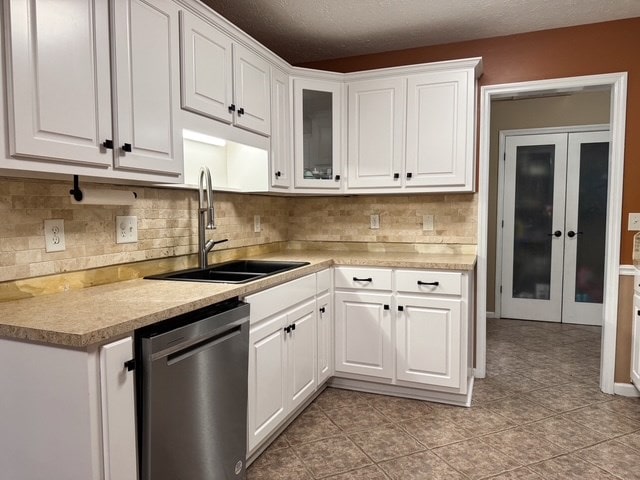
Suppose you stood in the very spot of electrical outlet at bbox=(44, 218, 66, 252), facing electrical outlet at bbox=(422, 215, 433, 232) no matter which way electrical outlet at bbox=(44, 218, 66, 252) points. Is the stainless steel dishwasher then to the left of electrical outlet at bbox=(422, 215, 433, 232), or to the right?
right

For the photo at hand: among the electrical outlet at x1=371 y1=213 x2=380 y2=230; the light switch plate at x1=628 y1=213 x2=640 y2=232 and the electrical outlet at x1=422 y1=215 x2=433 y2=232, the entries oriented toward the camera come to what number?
3

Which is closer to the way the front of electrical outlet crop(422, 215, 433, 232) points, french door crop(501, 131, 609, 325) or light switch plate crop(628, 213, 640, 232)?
the light switch plate

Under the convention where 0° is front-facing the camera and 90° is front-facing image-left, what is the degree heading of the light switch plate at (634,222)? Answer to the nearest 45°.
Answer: approximately 0°

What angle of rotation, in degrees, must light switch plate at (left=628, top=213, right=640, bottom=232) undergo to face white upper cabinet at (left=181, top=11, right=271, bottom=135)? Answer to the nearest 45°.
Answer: approximately 45° to its right

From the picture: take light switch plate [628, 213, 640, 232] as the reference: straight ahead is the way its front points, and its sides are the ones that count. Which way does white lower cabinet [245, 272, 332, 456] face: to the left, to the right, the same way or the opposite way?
to the left

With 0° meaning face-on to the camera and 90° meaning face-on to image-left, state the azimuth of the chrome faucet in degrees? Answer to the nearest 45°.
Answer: approximately 315°

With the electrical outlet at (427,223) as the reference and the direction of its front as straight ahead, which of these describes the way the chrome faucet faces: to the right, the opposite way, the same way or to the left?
to the left

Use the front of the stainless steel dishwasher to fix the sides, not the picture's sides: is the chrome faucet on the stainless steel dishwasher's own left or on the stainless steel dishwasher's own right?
on the stainless steel dishwasher's own left

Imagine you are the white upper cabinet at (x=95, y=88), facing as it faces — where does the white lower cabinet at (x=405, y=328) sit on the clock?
The white lower cabinet is roughly at 10 o'clock from the white upper cabinet.
